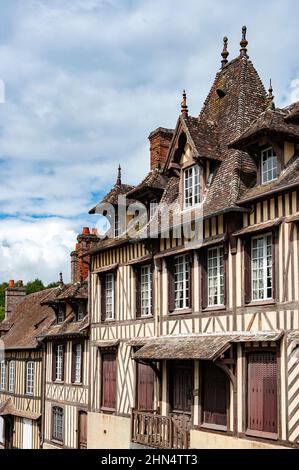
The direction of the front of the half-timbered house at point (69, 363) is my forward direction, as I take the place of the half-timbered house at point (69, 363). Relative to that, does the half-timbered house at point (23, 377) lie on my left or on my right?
on my right

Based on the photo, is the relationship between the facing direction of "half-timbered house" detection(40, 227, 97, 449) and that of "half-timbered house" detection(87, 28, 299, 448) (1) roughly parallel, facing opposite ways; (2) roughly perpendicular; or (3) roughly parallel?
roughly parallel

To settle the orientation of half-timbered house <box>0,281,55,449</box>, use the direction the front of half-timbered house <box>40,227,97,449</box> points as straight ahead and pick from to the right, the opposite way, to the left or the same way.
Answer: the same way

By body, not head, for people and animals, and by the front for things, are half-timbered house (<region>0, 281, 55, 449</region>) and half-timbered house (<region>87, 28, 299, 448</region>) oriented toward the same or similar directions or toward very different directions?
same or similar directions

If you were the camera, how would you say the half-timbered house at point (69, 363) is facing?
facing the viewer and to the left of the viewer

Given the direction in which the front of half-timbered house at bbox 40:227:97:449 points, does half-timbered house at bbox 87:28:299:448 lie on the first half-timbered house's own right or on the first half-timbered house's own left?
on the first half-timbered house's own left

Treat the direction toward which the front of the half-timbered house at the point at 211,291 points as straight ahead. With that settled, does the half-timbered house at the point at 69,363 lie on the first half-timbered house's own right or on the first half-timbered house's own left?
on the first half-timbered house's own right

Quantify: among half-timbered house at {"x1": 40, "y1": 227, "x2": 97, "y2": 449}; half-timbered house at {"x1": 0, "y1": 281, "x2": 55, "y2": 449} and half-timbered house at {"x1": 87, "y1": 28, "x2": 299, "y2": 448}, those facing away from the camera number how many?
0

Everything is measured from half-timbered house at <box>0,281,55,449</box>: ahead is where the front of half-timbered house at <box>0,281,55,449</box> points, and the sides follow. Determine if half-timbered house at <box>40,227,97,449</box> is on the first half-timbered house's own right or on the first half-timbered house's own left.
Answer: on the first half-timbered house's own left

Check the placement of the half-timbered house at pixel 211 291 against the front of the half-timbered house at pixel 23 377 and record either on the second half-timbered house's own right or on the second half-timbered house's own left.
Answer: on the second half-timbered house's own left

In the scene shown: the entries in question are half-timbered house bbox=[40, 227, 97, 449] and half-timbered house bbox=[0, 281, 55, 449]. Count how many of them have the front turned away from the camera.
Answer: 0
